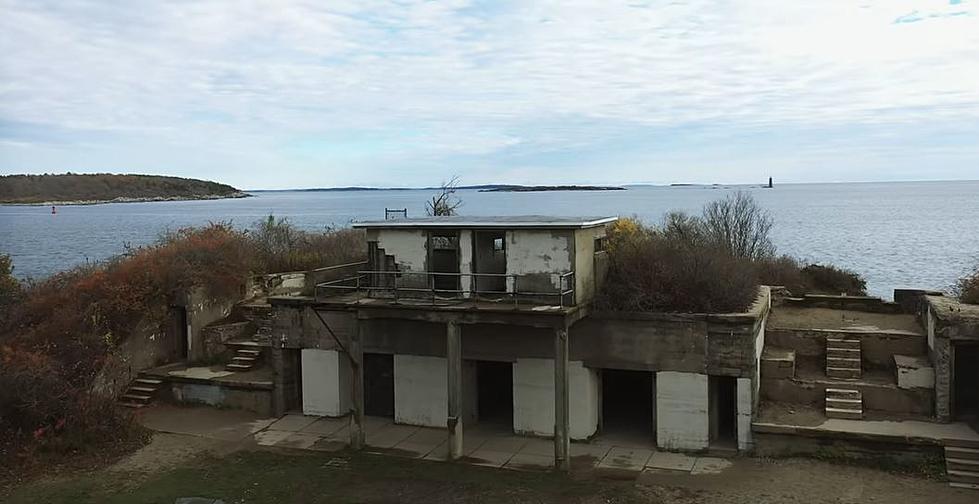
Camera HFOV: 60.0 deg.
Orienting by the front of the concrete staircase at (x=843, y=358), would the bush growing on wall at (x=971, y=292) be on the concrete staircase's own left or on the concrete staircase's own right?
on the concrete staircase's own left

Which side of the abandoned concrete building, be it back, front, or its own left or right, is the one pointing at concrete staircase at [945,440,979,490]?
left

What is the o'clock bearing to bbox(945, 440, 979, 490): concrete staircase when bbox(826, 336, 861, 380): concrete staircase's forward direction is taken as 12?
bbox(945, 440, 979, 490): concrete staircase is roughly at 11 o'clock from bbox(826, 336, 861, 380): concrete staircase.

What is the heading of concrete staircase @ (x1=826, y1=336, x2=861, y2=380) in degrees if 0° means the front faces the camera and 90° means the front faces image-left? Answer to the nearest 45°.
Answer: approximately 0°

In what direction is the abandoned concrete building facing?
toward the camera

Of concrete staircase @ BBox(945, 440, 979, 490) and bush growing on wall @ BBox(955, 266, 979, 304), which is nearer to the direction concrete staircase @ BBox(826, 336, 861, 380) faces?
the concrete staircase

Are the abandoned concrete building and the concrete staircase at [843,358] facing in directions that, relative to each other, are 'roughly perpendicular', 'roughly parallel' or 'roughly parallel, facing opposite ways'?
roughly parallel
